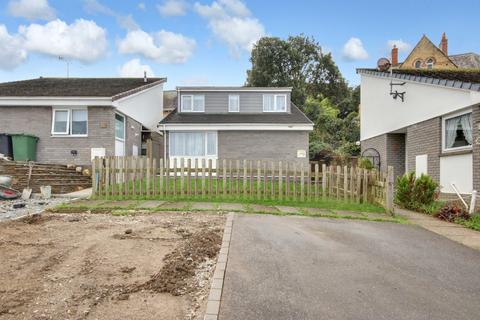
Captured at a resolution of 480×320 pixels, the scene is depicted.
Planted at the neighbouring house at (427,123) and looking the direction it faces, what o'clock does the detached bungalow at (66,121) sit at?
The detached bungalow is roughly at 1 o'clock from the neighbouring house.

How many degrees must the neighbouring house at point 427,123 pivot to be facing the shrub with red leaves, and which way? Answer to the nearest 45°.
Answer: approximately 45° to its left

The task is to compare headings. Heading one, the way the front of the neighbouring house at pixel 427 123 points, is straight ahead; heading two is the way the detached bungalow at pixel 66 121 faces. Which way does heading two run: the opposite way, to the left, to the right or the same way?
to the left

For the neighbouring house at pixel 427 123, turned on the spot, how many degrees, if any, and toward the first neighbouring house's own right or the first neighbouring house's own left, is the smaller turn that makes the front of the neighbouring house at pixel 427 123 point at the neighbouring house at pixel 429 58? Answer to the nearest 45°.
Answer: approximately 135° to the first neighbouring house's own right

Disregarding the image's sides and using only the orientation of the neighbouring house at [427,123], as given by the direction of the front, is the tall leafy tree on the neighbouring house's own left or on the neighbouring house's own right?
on the neighbouring house's own right

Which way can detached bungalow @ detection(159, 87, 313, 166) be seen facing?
toward the camera

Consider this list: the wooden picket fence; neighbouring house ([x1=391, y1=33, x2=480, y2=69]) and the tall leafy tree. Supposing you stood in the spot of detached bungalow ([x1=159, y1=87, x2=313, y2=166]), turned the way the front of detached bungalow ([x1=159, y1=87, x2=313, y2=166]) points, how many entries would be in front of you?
1

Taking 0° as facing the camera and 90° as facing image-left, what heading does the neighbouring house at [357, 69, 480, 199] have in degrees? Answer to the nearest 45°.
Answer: approximately 45°

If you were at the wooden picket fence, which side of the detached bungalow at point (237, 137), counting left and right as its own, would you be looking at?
front

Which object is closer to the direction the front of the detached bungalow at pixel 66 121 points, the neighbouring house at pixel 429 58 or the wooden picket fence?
the wooden picket fence

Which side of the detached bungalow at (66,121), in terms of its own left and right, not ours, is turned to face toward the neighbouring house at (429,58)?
left

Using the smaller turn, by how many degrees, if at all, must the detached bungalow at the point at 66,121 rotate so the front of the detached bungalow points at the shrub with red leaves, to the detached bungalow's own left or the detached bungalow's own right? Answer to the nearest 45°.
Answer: approximately 45° to the detached bungalow's own left

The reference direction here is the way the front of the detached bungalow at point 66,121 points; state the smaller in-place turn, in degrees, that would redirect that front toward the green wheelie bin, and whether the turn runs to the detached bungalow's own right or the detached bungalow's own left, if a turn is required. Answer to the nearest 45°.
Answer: approximately 90° to the detached bungalow's own right

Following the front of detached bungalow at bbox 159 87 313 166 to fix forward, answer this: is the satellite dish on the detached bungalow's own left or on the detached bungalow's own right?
on the detached bungalow's own left

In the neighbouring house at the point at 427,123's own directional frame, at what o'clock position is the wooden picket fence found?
The wooden picket fence is roughly at 12 o'clock from the neighbouring house.
